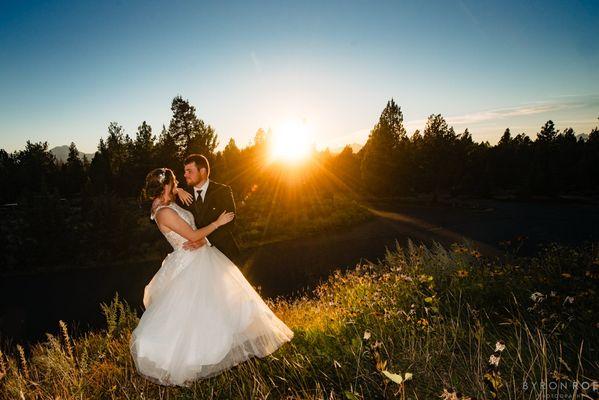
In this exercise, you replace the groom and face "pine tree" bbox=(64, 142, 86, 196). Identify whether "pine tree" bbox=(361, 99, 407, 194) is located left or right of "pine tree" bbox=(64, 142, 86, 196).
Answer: right

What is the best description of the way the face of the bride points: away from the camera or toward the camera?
away from the camera

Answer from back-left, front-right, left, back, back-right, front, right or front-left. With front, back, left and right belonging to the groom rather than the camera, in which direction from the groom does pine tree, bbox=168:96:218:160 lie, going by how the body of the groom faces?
back-right

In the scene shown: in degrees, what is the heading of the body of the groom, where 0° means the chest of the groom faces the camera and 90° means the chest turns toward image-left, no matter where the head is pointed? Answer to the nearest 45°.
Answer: approximately 45°

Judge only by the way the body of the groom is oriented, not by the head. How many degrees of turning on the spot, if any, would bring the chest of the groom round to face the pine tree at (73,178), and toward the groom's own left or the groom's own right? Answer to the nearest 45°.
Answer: approximately 135° to the groom's own right

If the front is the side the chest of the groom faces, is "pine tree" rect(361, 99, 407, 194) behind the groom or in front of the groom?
behind
